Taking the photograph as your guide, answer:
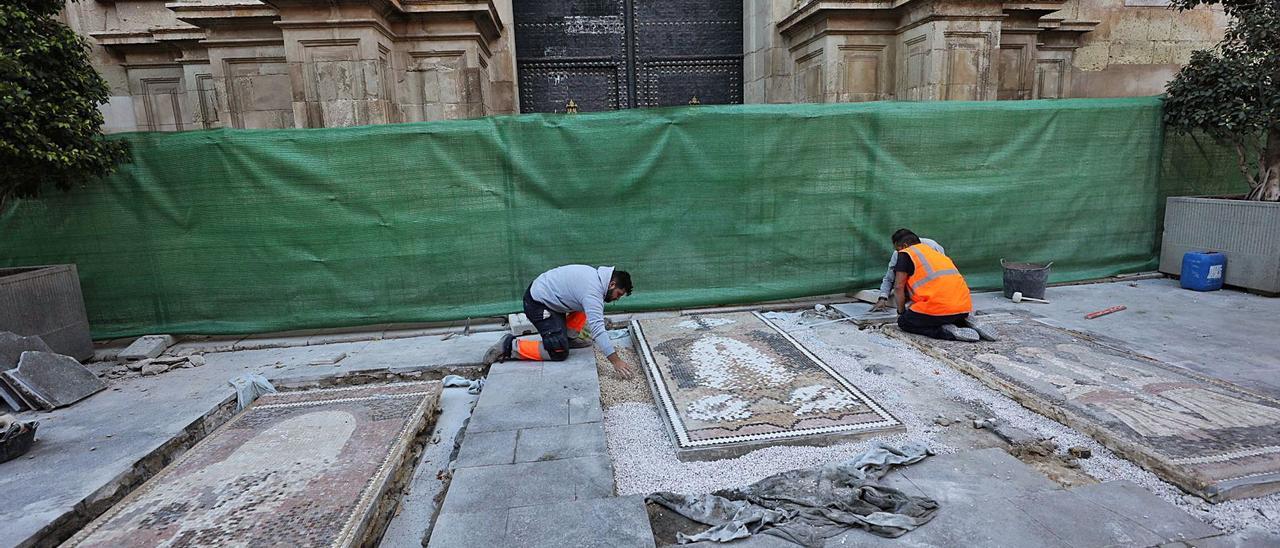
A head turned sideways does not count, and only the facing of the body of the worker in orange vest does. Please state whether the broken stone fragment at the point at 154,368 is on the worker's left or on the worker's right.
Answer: on the worker's left

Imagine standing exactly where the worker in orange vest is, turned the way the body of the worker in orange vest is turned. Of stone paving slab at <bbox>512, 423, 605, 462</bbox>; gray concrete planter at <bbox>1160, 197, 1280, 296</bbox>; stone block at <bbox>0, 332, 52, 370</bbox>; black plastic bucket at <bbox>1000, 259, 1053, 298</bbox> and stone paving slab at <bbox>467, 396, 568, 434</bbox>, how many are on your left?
3

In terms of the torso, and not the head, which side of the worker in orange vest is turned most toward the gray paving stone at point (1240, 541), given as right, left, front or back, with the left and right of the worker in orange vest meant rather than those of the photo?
back

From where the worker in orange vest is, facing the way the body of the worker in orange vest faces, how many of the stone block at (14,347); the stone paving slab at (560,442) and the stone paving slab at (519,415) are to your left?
3

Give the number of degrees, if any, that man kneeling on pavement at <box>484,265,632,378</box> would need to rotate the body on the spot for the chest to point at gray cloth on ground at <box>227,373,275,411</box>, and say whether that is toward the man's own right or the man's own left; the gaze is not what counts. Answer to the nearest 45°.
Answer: approximately 180°

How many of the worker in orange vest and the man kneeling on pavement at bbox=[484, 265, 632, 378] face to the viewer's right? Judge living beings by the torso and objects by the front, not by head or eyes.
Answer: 1

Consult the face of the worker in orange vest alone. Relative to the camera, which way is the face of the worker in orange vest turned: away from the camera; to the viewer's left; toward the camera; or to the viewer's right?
to the viewer's left

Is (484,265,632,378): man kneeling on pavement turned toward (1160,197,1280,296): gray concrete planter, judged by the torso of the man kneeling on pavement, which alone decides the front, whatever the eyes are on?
yes

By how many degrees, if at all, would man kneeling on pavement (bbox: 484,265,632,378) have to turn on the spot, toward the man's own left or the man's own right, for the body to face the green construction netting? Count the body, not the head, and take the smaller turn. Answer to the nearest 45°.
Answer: approximately 90° to the man's own left

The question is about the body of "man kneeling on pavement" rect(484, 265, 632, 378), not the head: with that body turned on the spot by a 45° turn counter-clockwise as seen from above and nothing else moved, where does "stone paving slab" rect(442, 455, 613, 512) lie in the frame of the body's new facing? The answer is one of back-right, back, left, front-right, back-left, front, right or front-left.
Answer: back-right

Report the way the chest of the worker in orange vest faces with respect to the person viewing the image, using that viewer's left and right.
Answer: facing away from the viewer and to the left of the viewer

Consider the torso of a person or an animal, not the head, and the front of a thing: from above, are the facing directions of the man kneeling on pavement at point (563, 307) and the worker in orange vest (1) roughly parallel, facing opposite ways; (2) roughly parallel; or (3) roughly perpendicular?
roughly perpendicular

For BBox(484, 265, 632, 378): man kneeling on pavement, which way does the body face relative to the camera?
to the viewer's right

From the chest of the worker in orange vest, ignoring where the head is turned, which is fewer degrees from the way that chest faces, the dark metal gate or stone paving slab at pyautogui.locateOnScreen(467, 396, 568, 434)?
the dark metal gate
